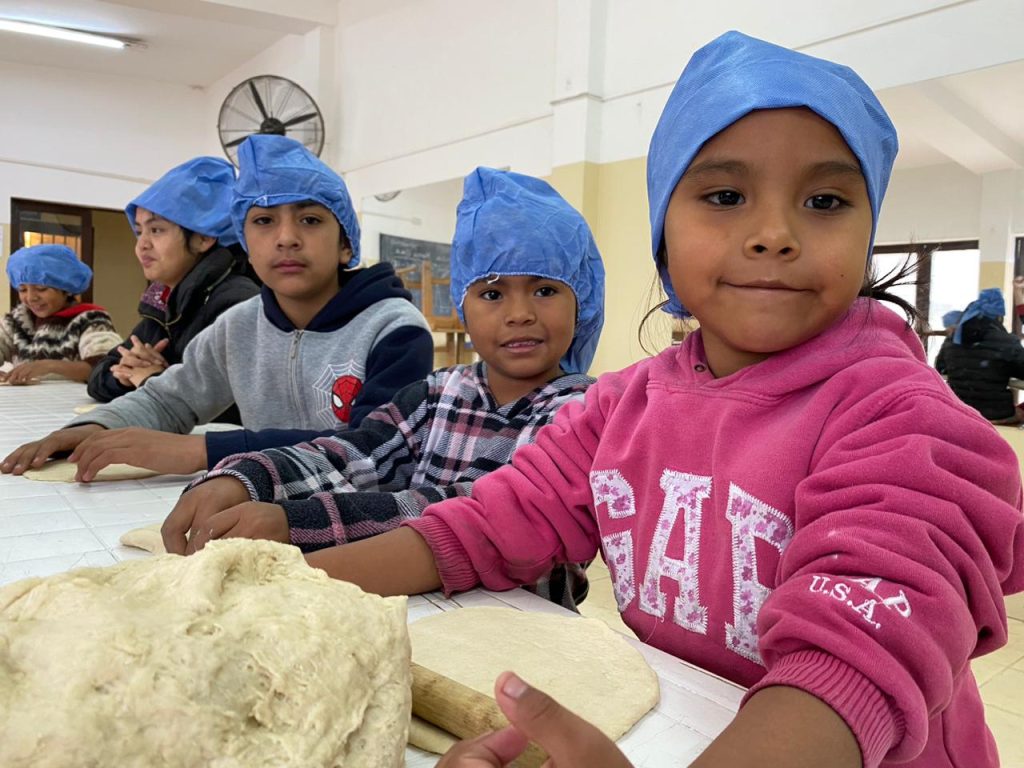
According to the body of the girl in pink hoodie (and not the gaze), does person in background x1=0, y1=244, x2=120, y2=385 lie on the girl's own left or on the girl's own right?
on the girl's own right

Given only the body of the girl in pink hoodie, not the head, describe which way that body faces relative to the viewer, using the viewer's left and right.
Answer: facing the viewer and to the left of the viewer

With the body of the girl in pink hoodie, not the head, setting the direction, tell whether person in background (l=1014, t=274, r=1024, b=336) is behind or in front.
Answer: behind

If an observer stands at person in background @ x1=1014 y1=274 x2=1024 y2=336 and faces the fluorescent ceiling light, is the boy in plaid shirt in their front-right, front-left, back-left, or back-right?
front-left

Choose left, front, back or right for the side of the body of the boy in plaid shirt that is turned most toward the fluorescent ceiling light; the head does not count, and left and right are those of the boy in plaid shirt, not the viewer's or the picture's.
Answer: right

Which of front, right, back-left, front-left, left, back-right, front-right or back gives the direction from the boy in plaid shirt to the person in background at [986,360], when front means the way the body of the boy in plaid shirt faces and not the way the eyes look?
back

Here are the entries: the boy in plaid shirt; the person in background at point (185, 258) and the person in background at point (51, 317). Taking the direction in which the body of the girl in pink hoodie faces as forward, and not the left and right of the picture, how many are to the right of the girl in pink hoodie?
3

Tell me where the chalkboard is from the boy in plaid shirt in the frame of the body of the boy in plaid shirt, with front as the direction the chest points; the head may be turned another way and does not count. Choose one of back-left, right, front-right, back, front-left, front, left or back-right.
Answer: back-right

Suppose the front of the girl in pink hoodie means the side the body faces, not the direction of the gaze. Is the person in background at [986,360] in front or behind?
behind

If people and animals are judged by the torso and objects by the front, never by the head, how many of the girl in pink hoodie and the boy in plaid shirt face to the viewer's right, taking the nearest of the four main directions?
0

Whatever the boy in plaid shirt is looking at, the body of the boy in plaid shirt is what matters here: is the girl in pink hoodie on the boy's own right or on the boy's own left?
on the boy's own left
